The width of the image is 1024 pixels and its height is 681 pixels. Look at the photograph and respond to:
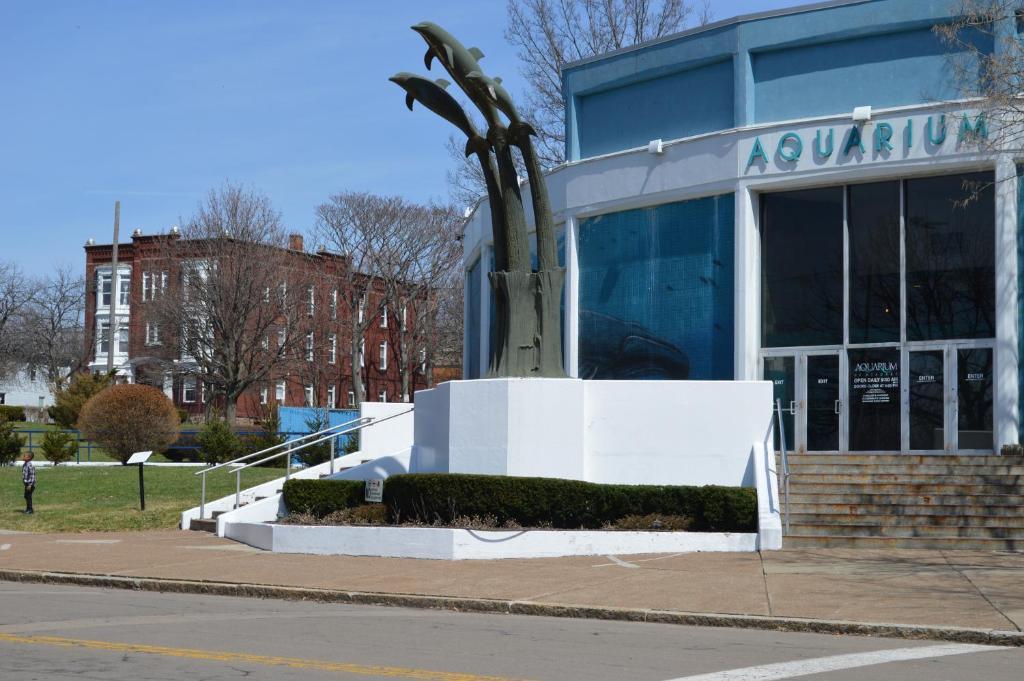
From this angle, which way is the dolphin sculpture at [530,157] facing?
to the viewer's left

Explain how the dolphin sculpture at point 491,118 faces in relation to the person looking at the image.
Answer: facing to the left of the viewer

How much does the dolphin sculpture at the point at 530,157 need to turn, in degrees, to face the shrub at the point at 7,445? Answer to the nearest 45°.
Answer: approximately 45° to its right

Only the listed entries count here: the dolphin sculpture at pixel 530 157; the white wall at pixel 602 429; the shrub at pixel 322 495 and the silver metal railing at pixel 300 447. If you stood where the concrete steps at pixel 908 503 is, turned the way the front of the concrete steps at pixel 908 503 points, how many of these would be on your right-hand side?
4

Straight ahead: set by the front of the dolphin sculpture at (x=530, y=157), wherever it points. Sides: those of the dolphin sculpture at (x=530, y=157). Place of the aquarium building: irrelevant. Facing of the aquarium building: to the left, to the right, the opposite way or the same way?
to the left

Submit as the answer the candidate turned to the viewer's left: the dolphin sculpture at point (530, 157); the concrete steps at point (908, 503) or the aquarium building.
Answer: the dolphin sculpture

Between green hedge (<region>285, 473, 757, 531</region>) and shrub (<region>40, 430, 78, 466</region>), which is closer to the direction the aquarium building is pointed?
the green hedge

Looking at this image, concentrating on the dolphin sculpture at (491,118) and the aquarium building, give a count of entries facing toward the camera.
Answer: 1

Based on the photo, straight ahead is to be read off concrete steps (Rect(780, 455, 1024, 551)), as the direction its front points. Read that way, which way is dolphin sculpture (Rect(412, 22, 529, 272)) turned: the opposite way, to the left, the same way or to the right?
to the right
